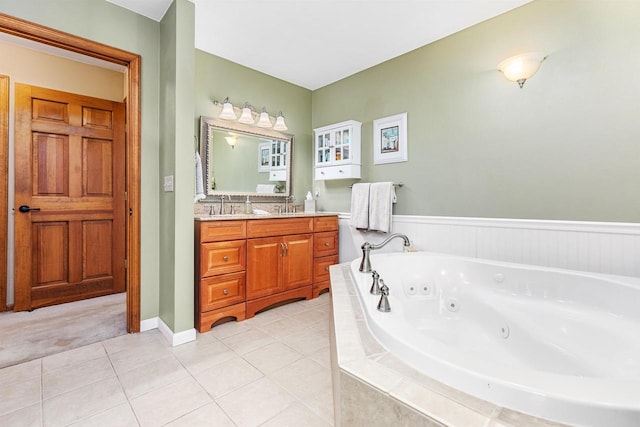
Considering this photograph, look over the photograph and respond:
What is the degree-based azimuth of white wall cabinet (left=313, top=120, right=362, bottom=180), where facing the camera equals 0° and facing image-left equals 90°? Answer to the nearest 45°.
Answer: approximately 45°

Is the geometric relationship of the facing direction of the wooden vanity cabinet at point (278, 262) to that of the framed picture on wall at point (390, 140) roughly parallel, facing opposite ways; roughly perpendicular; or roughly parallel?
roughly perpendicular

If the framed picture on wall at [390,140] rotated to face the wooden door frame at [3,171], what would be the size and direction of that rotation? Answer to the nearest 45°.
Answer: approximately 45° to its right

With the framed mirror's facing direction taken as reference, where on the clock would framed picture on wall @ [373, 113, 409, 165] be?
The framed picture on wall is roughly at 11 o'clock from the framed mirror.

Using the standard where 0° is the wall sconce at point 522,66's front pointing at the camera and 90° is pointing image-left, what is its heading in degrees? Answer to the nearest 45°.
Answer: approximately 45°

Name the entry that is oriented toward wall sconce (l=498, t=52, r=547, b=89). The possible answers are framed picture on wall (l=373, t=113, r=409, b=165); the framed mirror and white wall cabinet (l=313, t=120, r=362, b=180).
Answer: the framed mirror

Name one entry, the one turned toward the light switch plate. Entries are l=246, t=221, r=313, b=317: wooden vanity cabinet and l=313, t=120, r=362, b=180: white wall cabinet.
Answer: the white wall cabinet
